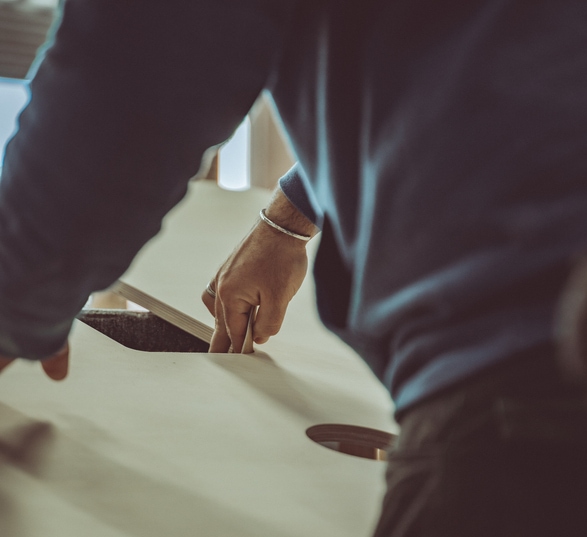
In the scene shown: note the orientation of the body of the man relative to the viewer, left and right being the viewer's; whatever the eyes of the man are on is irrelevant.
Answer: facing away from the viewer and to the left of the viewer
